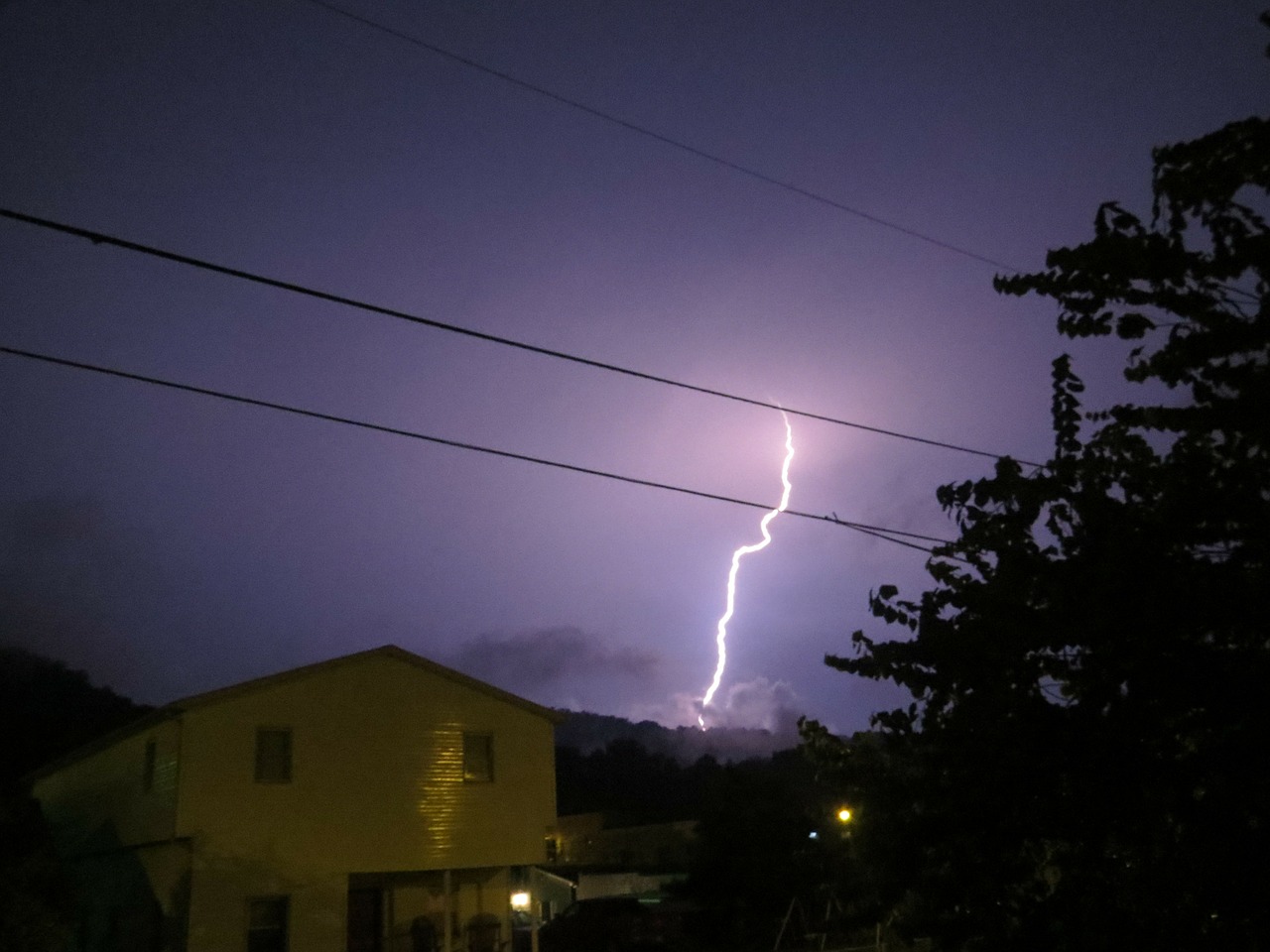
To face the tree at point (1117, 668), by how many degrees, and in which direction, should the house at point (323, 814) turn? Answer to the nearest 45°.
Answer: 0° — it already faces it

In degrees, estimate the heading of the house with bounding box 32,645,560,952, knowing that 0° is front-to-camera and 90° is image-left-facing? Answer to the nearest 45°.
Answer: approximately 0°
